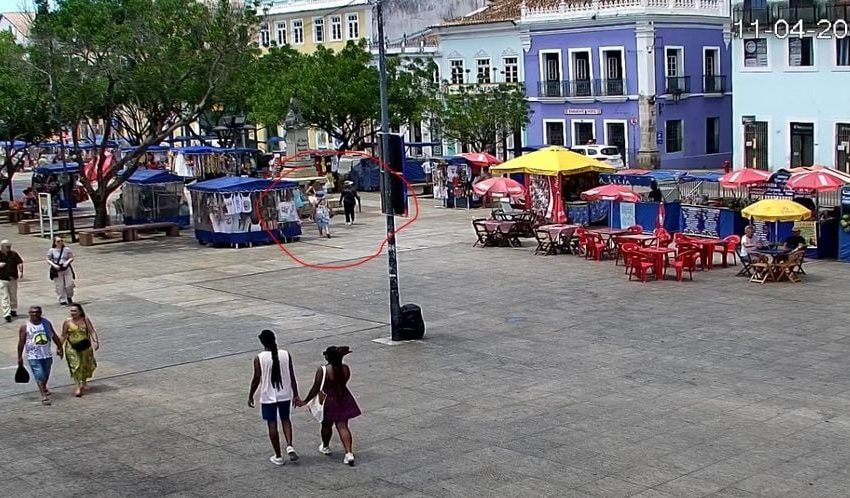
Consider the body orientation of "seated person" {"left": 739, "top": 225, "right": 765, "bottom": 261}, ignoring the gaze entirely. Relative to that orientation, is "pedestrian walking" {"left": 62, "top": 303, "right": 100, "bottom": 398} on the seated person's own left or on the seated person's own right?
on the seated person's own right

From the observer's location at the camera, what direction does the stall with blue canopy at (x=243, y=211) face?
facing the viewer

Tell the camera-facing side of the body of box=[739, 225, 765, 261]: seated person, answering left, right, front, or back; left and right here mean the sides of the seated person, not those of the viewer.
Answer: right

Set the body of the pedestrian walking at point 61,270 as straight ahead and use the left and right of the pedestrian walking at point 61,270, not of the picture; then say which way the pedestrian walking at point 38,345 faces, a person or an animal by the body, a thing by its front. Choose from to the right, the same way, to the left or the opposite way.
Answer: the same way

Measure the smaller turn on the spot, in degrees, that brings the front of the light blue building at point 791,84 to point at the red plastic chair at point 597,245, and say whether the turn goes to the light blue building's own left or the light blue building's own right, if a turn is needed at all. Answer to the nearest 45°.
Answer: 0° — it already faces it

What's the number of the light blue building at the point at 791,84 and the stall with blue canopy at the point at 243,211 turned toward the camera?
2

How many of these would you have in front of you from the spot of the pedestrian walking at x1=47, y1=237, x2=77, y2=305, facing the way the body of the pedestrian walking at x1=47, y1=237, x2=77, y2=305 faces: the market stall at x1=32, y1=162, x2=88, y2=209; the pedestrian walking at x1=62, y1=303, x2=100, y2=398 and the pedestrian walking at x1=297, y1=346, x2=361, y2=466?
2

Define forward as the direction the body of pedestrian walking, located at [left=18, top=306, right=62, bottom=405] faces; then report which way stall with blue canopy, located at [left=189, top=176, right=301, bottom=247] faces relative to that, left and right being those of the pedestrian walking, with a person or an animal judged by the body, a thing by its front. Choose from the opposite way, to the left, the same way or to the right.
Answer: the same way

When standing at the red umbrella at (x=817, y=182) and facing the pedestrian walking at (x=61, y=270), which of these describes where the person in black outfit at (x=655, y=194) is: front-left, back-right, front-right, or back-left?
front-right

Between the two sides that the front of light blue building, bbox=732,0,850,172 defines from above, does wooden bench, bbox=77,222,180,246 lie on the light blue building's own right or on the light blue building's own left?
on the light blue building's own right

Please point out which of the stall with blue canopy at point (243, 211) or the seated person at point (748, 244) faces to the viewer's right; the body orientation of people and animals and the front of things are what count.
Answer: the seated person

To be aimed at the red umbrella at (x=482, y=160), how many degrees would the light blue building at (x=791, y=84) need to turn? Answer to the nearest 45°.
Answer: approximately 45° to its right

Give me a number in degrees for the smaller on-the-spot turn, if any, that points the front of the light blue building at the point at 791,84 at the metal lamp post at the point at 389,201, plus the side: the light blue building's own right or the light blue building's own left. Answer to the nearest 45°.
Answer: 0° — it already faces it

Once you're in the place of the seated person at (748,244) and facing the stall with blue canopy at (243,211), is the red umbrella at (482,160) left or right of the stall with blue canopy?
right

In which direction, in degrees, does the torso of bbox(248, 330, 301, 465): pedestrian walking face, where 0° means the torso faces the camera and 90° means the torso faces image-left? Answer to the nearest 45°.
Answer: approximately 180°

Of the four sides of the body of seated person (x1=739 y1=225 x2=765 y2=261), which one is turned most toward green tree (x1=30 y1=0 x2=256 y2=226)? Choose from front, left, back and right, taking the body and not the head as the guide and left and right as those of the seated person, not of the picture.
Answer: back

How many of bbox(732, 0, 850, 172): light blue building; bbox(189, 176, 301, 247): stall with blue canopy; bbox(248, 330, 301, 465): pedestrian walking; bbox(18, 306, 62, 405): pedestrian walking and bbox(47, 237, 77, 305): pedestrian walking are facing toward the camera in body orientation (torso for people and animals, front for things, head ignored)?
4

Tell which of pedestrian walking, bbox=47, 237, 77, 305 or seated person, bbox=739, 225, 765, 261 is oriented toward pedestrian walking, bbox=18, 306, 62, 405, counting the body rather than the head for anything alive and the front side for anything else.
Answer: pedestrian walking, bbox=47, 237, 77, 305

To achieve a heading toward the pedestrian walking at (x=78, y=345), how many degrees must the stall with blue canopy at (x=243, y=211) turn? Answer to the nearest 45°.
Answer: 0° — it already faces them

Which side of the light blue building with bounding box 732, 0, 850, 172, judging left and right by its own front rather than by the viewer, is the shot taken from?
front
